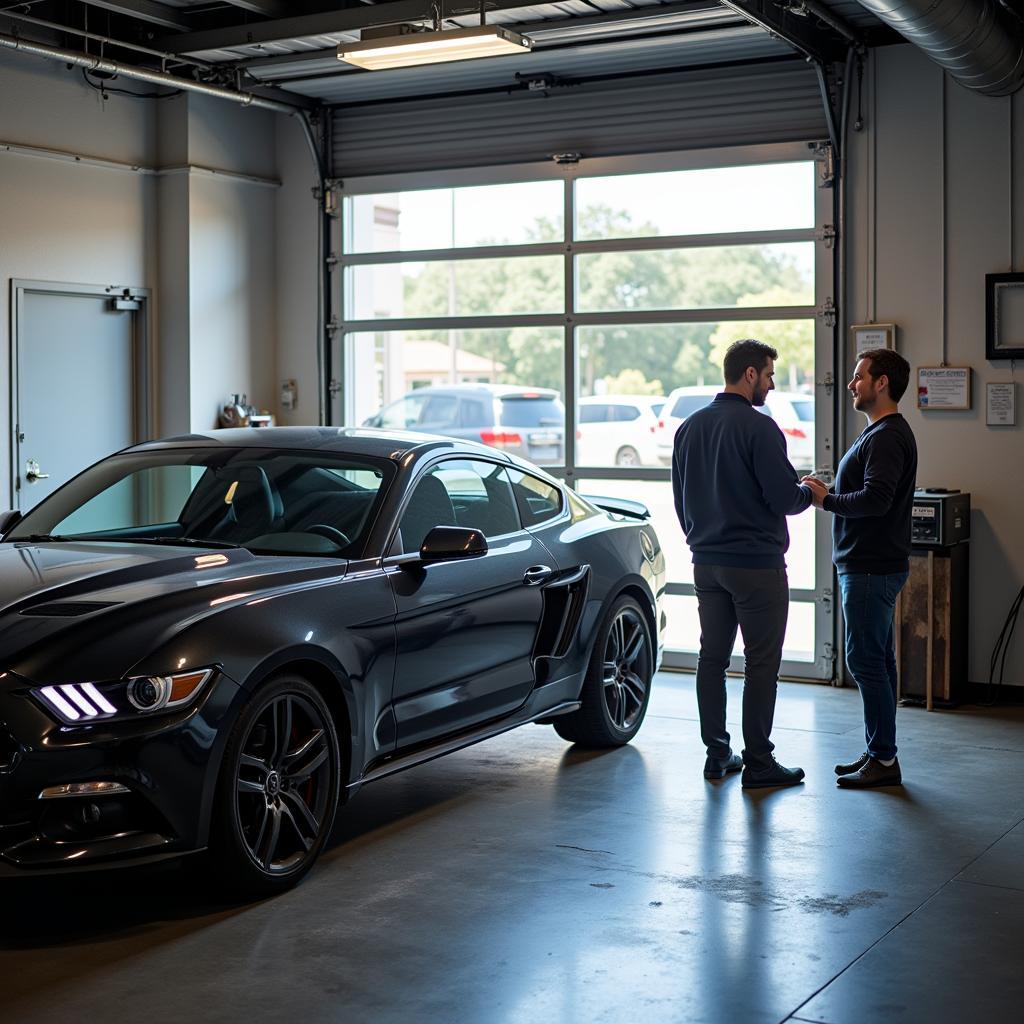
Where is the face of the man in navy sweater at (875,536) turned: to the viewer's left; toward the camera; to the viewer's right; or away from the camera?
to the viewer's left

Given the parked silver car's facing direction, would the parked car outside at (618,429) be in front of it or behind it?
behind

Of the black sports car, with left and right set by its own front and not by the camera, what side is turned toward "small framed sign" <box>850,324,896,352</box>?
back

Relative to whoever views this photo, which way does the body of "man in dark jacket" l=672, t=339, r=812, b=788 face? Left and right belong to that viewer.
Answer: facing away from the viewer and to the right of the viewer

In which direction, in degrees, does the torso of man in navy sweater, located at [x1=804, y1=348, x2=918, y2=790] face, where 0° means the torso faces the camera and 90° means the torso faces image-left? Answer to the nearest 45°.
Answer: approximately 90°

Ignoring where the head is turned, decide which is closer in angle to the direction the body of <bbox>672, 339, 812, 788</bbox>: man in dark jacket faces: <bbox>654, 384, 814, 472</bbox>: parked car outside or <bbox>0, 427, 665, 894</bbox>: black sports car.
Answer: the parked car outside

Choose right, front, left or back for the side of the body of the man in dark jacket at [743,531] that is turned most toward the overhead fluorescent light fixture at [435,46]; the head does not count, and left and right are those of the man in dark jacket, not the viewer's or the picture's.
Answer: left

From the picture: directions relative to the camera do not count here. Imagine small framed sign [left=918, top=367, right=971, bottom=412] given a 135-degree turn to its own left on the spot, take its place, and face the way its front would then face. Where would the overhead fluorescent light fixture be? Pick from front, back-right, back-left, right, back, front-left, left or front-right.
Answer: back

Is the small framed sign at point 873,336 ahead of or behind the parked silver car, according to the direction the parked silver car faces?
behind
